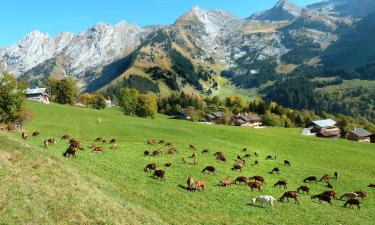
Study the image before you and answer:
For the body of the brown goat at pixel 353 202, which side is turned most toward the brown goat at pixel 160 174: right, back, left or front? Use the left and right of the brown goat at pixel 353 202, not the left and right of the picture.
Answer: front

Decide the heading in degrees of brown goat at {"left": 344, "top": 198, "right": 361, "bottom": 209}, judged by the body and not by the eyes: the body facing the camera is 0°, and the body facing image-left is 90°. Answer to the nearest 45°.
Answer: approximately 90°

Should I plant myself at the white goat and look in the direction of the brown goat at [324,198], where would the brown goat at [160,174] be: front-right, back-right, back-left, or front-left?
back-left

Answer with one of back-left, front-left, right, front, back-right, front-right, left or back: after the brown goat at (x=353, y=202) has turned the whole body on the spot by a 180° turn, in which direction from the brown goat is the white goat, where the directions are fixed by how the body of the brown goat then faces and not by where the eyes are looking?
back-right

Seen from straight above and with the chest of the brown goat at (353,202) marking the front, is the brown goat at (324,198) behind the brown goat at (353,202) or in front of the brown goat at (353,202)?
in front
